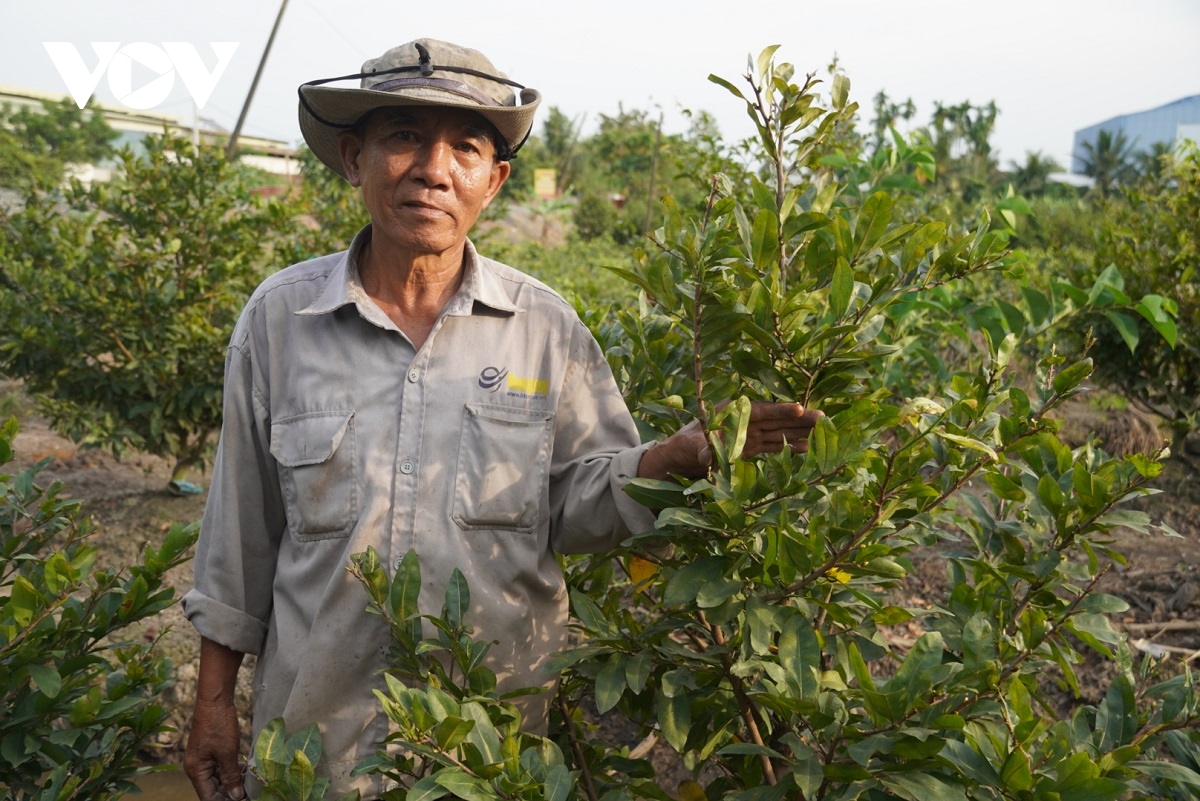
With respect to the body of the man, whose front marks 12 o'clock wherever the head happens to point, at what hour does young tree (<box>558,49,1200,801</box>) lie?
The young tree is roughly at 10 o'clock from the man.

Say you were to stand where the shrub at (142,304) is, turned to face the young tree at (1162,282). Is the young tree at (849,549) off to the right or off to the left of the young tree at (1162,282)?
right

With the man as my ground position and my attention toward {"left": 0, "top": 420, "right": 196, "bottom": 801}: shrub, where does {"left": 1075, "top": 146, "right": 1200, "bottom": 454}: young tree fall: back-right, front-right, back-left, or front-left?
back-right

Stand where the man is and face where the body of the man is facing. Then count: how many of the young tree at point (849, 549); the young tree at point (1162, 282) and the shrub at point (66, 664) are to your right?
1

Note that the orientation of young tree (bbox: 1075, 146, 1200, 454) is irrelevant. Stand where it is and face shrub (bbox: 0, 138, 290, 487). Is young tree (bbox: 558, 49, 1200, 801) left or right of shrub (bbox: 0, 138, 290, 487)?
left

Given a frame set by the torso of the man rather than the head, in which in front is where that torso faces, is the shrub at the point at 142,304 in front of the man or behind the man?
behind

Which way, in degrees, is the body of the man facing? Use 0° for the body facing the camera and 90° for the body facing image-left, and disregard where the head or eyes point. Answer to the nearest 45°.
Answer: approximately 0°

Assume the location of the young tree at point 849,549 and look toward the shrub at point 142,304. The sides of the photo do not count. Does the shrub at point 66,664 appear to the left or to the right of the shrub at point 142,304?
left

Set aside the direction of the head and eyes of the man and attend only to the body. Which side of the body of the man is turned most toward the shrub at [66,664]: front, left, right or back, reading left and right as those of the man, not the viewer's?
right

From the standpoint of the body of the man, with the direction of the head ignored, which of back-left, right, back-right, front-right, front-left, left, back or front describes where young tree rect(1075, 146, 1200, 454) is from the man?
back-left
